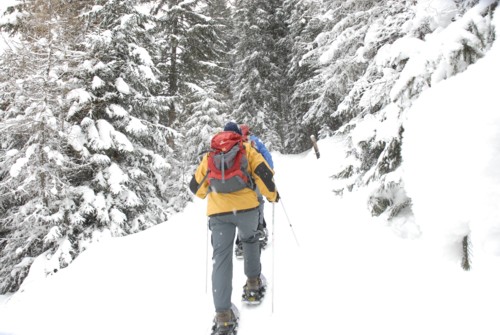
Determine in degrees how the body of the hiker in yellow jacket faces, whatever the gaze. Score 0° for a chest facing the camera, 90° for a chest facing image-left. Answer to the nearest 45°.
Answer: approximately 180°

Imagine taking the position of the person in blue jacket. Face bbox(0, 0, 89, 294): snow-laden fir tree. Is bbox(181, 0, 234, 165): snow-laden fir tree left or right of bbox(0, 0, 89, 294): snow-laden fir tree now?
right

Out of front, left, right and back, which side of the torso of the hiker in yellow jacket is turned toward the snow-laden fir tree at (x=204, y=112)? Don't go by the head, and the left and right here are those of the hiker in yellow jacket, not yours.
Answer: front

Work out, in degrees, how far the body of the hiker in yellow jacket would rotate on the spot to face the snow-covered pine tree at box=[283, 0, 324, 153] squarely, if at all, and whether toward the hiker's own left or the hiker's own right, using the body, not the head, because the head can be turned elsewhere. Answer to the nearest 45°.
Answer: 0° — they already face it

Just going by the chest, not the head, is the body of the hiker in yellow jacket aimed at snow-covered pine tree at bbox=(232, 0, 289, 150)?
yes

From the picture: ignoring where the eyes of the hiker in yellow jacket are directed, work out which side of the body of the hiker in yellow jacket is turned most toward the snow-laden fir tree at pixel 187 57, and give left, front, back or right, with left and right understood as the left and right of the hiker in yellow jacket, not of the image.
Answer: front
